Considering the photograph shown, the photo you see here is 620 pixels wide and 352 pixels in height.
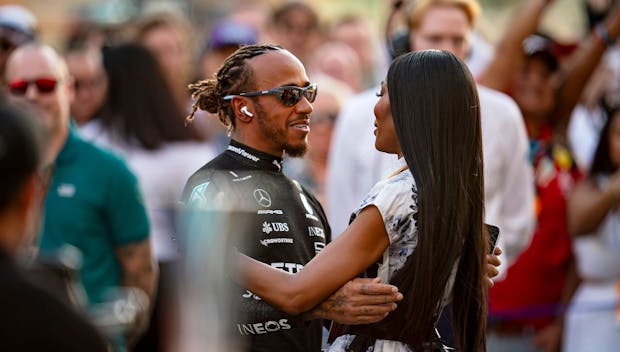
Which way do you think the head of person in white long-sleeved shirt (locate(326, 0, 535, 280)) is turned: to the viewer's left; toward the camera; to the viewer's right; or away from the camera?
toward the camera

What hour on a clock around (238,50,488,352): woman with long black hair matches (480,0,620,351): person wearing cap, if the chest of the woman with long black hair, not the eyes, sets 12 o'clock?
The person wearing cap is roughly at 2 o'clock from the woman with long black hair.

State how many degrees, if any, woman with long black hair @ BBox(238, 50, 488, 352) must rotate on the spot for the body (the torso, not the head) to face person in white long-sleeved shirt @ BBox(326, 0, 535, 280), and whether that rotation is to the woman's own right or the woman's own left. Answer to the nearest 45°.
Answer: approximately 45° to the woman's own right

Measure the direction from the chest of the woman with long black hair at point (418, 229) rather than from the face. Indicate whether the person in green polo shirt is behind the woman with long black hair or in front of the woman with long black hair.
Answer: in front

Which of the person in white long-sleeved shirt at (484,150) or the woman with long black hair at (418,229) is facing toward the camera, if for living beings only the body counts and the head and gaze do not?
the person in white long-sleeved shirt

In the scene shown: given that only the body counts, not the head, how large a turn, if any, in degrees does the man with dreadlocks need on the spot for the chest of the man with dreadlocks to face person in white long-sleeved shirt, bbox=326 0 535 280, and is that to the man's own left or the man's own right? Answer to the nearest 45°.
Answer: approximately 90° to the man's own left

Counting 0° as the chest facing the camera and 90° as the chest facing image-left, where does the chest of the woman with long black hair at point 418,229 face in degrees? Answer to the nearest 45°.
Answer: approximately 135°

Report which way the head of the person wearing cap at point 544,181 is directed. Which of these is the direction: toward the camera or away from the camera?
toward the camera

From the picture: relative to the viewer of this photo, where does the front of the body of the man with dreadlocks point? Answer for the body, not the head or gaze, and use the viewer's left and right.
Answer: facing the viewer and to the right of the viewer

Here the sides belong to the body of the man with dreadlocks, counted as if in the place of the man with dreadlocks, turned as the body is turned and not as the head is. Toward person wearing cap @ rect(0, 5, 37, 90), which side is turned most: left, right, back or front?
back

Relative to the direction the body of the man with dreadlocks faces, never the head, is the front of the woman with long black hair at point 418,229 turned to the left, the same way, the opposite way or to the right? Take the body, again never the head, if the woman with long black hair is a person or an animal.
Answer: the opposite way

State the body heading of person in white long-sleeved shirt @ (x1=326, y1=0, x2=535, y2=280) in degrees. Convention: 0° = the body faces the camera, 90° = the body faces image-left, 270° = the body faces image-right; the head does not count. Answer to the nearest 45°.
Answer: approximately 0°

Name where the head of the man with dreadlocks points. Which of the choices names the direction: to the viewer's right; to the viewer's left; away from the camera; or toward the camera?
to the viewer's right

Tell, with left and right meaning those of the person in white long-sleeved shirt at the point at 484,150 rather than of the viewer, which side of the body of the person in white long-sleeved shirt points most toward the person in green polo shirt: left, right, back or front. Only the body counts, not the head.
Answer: right
